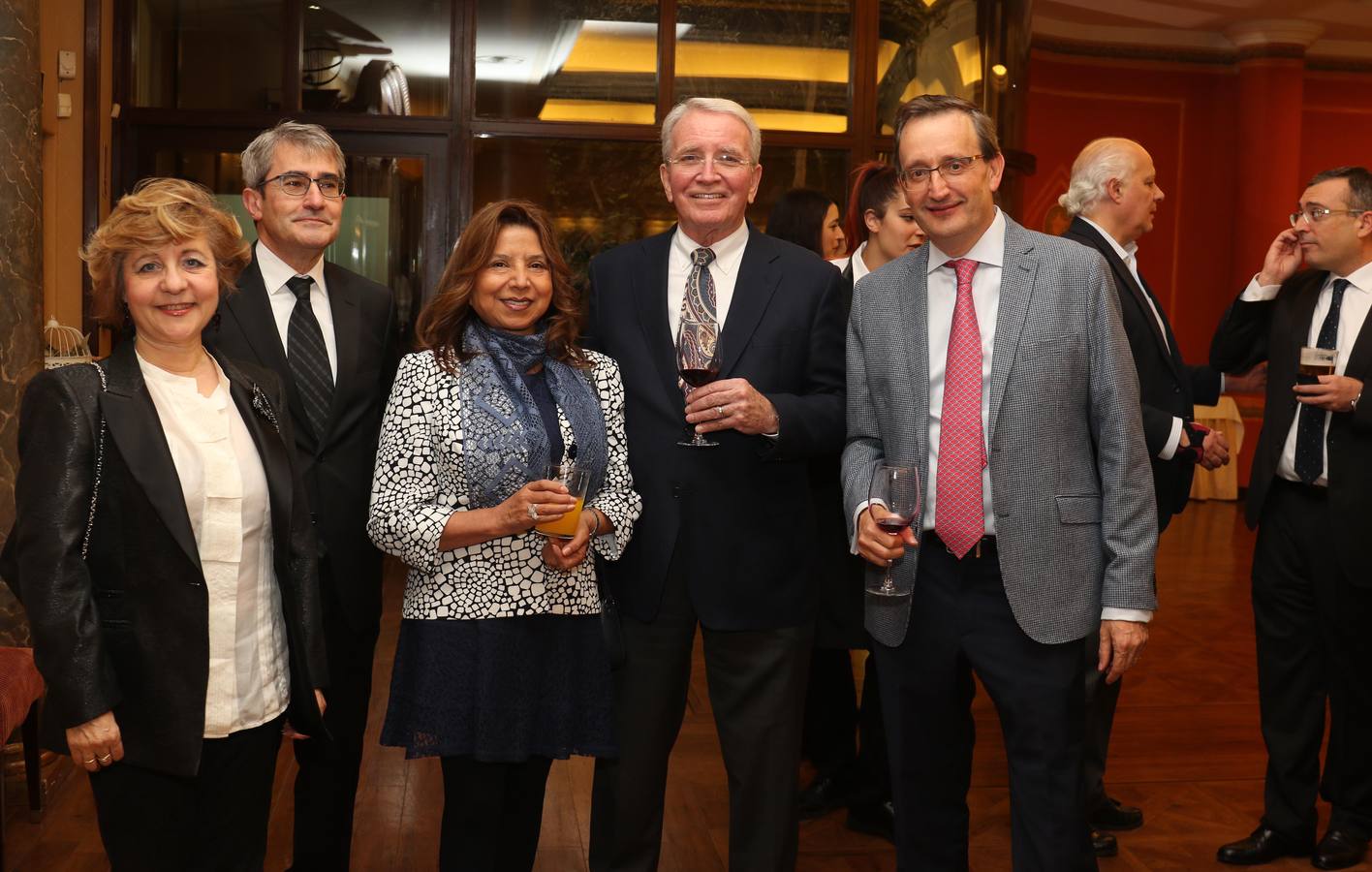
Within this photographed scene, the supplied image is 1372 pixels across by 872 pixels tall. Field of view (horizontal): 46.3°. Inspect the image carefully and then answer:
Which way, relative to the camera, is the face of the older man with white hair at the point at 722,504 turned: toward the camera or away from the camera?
toward the camera

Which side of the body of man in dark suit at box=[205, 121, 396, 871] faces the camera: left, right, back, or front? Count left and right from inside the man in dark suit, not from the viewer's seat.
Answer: front

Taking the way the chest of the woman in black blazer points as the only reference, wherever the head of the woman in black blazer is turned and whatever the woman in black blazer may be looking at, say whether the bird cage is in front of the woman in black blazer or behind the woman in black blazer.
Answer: behind

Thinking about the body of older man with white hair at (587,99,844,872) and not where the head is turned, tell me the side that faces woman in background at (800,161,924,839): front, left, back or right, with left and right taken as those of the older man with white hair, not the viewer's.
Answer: back

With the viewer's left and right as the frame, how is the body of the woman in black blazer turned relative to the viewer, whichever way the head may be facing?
facing the viewer and to the right of the viewer

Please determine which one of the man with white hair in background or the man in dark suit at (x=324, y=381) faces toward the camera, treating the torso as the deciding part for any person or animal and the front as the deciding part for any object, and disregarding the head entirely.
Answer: the man in dark suit

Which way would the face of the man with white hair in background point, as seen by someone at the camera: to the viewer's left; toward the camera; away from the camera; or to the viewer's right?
to the viewer's right

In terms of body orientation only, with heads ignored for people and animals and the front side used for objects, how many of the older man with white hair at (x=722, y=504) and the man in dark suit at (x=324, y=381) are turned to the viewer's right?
0

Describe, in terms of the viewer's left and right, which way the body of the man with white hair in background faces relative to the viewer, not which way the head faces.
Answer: facing to the right of the viewer

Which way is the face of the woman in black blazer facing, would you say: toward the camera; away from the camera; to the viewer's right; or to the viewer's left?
toward the camera

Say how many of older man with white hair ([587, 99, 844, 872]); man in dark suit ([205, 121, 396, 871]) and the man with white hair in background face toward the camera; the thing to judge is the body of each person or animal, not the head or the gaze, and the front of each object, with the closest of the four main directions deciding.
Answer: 2

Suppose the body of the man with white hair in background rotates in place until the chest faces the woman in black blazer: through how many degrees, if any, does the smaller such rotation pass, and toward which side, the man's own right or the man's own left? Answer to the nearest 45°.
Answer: approximately 135° to the man's own right

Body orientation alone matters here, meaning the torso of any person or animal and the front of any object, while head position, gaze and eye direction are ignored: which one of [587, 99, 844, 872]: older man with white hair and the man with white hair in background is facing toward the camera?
the older man with white hair
